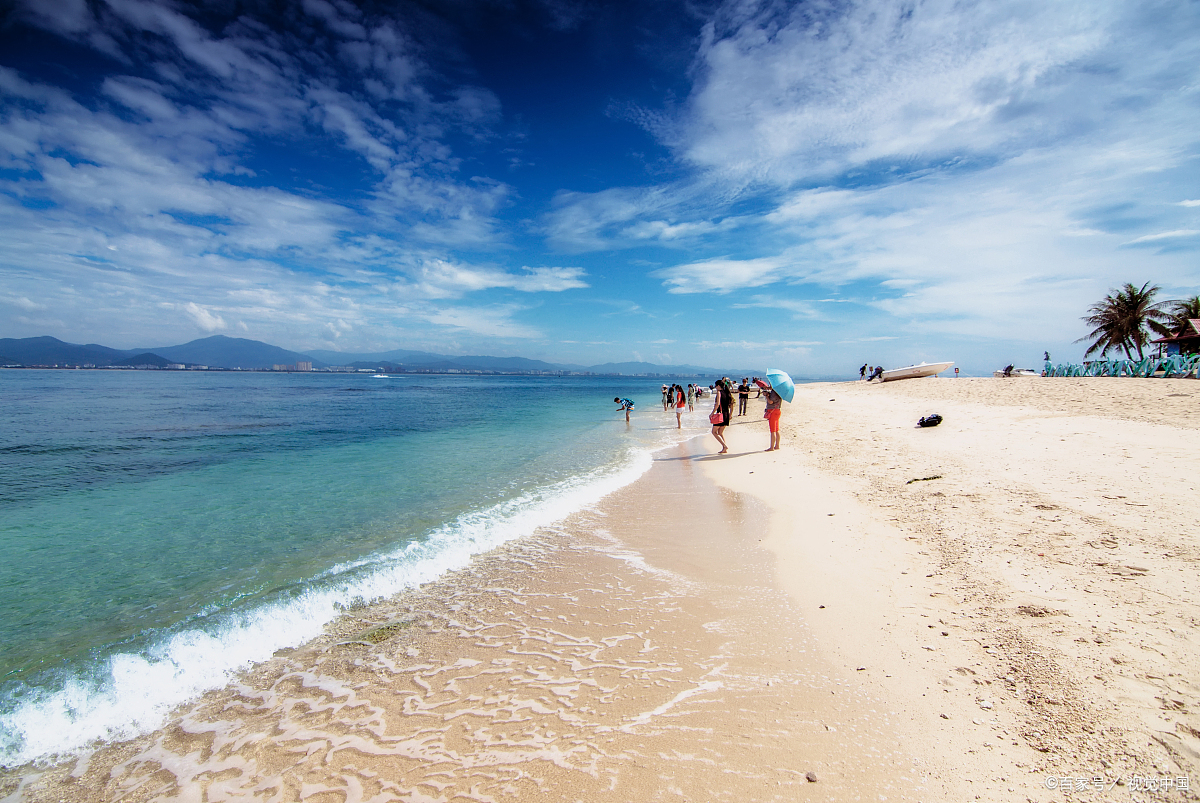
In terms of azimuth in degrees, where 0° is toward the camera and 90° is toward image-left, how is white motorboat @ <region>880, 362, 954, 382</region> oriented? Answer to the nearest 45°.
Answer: approximately 270°

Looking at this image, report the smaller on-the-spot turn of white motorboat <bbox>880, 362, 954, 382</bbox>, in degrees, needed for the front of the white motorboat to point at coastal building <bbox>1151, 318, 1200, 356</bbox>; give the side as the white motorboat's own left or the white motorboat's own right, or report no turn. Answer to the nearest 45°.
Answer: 0° — it already faces it

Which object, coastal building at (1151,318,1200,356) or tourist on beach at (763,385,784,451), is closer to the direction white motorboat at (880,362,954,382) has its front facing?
the coastal building

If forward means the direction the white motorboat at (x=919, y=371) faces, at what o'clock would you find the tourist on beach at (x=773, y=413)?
The tourist on beach is roughly at 3 o'clock from the white motorboat.

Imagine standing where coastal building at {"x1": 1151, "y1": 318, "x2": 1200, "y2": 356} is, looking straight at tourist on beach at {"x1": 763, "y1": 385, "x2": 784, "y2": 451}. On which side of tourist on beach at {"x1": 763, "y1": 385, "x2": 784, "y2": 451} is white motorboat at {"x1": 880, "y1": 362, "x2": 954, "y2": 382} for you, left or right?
right
